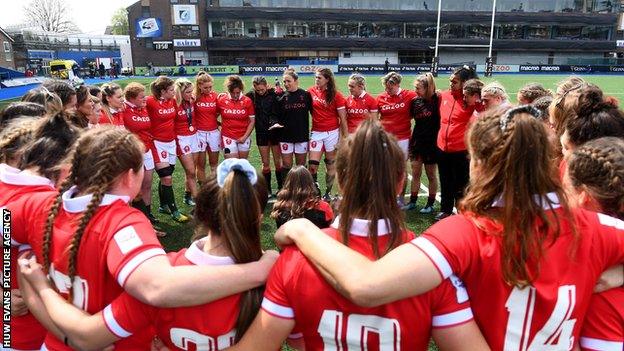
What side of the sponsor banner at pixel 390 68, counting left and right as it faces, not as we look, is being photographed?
front

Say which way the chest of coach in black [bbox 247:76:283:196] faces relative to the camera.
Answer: toward the camera

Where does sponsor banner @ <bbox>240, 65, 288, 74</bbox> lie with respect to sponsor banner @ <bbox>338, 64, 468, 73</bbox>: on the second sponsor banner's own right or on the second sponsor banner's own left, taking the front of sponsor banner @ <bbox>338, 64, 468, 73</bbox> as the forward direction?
on the second sponsor banner's own right

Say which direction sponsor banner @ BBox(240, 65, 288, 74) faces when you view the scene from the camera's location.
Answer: facing the viewer

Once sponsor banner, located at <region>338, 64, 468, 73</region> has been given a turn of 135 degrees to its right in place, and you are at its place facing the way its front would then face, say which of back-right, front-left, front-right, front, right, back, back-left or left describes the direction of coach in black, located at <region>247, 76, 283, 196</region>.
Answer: back-left

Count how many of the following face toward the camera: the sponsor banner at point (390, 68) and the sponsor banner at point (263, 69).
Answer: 2

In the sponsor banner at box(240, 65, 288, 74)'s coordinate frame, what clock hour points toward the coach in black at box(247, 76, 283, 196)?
The coach in black is roughly at 12 o'clock from the sponsor banner.

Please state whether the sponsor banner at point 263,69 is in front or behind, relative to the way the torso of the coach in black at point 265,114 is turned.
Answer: behind

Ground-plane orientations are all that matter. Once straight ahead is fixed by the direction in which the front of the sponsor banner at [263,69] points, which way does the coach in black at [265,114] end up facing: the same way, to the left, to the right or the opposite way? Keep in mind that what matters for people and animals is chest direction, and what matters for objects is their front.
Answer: the same way

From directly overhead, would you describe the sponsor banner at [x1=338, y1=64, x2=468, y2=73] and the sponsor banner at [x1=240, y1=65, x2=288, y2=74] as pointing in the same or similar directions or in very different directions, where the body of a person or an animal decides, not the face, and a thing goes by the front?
same or similar directions

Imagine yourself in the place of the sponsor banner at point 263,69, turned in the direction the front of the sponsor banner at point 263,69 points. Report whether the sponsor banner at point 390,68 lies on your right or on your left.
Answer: on your left
